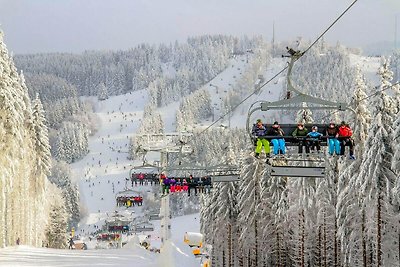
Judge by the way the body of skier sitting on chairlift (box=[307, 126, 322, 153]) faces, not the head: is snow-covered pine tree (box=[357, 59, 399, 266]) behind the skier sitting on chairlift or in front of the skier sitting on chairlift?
behind

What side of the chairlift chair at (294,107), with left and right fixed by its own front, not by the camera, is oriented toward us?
front

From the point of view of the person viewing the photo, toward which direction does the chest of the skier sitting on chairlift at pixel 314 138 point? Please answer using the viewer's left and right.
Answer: facing the viewer

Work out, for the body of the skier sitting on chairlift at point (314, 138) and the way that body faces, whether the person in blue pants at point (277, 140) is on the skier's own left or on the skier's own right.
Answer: on the skier's own right

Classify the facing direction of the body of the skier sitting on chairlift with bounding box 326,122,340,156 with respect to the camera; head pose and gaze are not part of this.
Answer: toward the camera
